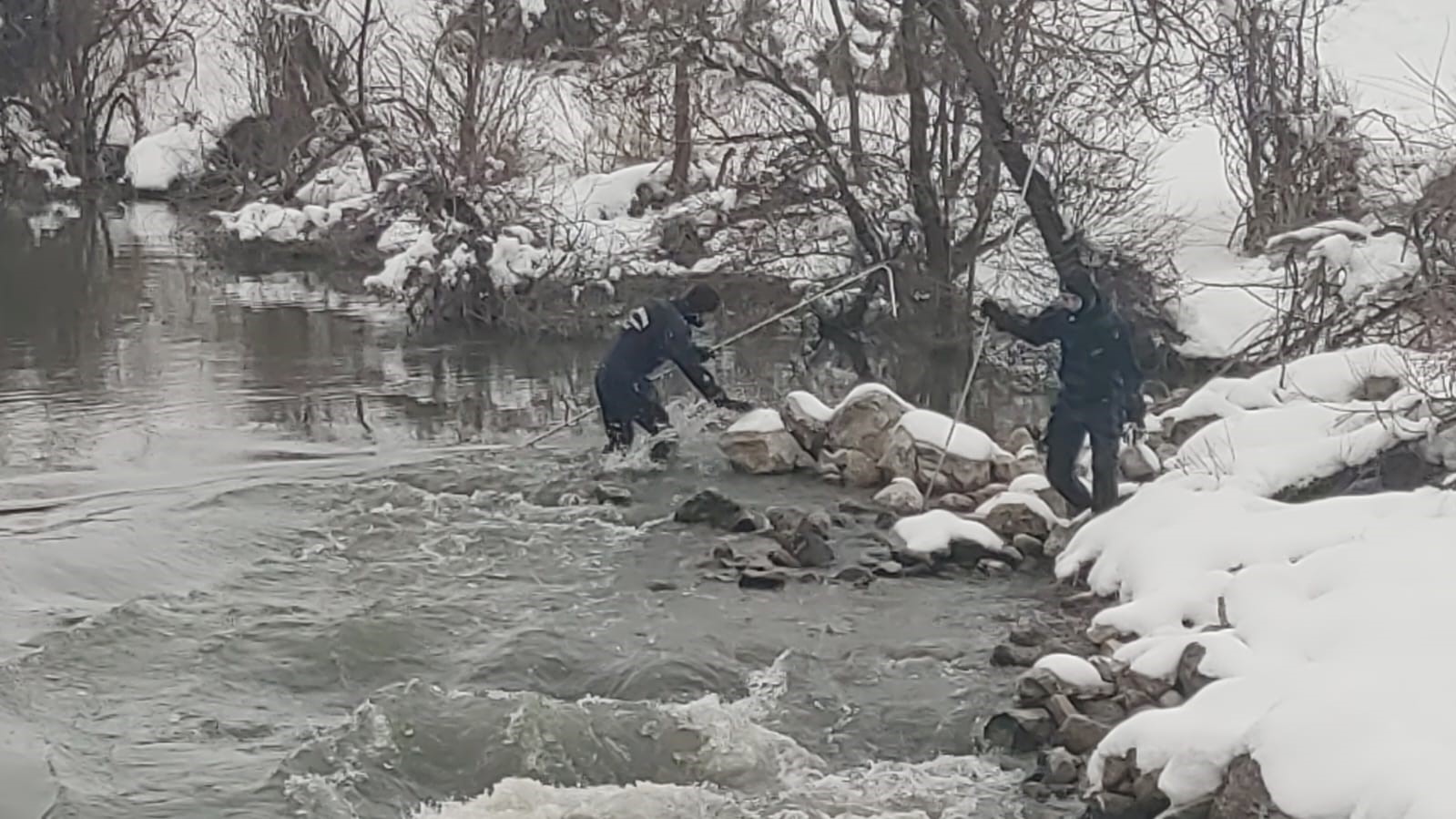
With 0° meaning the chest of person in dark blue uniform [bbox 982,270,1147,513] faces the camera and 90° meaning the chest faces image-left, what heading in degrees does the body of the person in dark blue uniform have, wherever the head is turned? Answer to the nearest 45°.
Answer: approximately 45°

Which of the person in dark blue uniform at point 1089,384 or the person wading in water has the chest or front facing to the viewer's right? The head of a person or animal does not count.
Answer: the person wading in water

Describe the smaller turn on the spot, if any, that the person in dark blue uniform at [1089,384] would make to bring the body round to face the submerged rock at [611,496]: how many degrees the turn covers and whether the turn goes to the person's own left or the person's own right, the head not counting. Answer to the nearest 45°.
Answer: approximately 45° to the person's own right

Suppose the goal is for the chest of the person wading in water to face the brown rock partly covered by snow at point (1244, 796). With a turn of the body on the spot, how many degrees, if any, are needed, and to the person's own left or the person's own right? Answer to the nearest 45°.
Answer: approximately 90° to the person's own right

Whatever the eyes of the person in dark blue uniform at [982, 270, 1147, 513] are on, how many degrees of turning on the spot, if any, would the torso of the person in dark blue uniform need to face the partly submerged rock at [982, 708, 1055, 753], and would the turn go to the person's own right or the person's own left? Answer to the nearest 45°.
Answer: approximately 45° to the person's own left

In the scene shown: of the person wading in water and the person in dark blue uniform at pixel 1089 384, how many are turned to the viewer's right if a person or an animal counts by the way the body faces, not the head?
1

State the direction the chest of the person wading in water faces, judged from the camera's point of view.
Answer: to the viewer's right

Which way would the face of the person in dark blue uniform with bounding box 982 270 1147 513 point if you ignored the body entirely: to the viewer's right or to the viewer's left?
to the viewer's left

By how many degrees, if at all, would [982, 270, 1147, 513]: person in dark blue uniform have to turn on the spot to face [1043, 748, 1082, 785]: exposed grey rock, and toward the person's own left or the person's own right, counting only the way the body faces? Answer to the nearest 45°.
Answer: approximately 45° to the person's own left

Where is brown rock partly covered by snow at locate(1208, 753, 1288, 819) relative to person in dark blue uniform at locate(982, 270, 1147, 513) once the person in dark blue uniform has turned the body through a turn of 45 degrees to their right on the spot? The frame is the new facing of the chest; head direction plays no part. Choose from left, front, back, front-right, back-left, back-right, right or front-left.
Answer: left
